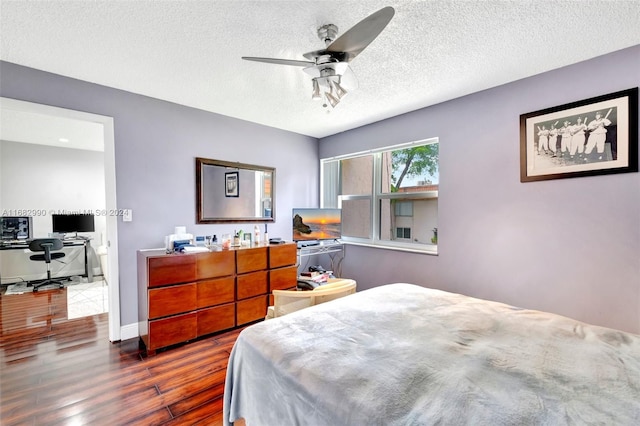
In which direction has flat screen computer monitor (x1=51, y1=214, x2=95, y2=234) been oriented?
toward the camera

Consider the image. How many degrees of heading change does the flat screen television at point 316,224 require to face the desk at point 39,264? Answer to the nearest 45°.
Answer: approximately 90° to its right

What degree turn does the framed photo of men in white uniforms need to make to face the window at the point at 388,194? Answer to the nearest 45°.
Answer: approximately 45° to its right

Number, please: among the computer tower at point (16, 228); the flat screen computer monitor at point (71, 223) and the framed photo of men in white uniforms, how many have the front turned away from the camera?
0

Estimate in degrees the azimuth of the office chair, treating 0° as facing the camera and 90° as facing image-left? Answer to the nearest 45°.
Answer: approximately 180°

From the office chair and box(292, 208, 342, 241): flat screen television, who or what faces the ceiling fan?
the flat screen television

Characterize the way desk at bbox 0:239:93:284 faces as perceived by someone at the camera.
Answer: facing the viewer

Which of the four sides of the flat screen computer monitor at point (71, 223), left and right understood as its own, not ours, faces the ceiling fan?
front

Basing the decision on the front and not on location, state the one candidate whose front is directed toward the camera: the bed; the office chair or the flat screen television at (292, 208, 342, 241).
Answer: the flat screen television

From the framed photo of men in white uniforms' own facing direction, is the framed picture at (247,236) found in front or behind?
in front

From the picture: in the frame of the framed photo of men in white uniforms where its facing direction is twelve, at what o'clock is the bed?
The bed is roughly at 11 o'clock from the framed photo of men in white uniforms.

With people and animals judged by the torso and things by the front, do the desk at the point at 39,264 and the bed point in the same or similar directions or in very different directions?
very different directions

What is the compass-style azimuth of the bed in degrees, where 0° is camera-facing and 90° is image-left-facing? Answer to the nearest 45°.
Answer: approximately 135°

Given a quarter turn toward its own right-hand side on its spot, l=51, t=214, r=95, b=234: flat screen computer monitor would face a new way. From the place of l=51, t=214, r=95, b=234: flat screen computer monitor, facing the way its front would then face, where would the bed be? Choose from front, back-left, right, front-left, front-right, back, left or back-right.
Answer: left

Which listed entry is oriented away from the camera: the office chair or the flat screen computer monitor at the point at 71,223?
the office chair

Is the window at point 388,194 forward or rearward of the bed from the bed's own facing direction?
forward

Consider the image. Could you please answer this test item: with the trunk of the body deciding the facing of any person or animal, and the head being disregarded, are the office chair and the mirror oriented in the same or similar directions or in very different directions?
very different directions

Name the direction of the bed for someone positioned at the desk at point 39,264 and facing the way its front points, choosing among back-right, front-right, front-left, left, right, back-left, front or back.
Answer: front
